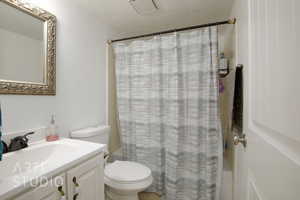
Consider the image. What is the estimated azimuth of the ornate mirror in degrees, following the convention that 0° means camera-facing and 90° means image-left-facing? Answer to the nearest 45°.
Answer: approximately 315°

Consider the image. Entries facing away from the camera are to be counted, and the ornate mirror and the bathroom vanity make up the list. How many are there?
0

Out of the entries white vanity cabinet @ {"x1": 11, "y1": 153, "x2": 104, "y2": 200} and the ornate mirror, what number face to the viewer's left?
0

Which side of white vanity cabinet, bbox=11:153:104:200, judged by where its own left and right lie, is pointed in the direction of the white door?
front

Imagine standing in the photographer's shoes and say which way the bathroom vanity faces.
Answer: facing the viewer and to the right of the viewer

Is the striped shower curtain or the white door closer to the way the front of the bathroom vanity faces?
the white door

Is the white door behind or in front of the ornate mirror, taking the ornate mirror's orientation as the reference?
in front
